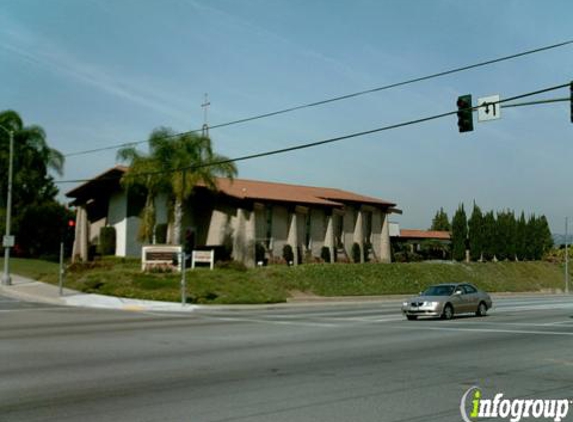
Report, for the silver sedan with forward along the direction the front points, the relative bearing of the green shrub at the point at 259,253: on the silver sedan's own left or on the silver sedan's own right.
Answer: on the silver sedan's own right

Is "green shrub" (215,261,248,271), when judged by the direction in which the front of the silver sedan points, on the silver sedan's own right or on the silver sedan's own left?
on the silver sedan's own right

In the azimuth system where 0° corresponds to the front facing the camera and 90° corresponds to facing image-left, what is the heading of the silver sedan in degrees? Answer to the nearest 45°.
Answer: approximately 45°

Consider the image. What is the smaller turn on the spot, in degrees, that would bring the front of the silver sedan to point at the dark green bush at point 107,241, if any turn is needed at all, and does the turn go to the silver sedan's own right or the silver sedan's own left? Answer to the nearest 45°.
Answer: approximately 90° to the silver sedan's own right

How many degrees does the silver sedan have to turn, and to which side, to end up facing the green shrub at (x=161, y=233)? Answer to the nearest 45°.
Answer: approximately 90° to its right

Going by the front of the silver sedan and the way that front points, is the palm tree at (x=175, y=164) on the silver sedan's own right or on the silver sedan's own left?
on the silver sedan's own right

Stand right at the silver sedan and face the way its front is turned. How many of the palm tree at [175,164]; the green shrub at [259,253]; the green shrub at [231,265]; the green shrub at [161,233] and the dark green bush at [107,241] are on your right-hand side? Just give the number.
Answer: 5
